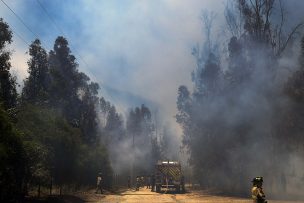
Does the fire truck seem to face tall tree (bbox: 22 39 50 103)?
no

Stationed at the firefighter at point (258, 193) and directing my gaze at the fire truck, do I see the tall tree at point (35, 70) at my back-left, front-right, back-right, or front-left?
front-left
